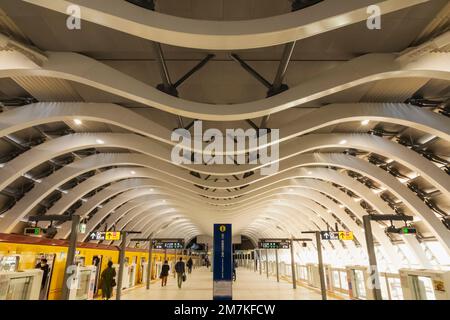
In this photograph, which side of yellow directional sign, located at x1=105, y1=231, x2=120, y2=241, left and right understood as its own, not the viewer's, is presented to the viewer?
front

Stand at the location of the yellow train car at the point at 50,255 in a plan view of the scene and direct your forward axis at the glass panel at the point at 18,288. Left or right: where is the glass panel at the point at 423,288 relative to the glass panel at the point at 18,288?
left

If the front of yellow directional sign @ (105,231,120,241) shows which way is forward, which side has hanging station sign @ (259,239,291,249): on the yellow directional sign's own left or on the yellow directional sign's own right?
on the yellow directional sign's own left

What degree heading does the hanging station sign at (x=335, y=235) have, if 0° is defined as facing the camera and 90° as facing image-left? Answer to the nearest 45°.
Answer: approximately 0°

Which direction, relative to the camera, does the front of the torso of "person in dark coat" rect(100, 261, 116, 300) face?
away from the camera

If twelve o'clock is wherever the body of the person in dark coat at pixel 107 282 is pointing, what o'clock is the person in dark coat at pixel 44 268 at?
the person in dark coat at pixel 44 268 is roughly at 9 o'clock from the person in dark coat at pixel 107 282.

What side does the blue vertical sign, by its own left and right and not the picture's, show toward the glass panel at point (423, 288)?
left

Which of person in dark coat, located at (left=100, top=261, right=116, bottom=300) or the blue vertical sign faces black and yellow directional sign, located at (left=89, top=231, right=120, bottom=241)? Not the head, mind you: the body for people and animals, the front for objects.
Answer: the person in dark coat

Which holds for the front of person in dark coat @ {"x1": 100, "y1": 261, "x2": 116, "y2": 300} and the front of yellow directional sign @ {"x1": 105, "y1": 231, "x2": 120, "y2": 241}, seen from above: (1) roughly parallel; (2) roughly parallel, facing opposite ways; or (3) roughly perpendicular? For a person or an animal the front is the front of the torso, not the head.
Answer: roughly parallel, facing opposite ways

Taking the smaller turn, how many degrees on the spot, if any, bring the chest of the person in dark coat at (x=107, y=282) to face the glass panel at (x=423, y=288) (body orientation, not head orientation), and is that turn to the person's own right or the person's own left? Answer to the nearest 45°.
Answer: approximately 135° to the person's own right

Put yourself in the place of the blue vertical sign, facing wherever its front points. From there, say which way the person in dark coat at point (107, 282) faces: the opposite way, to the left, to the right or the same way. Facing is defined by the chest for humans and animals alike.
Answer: the opposite way

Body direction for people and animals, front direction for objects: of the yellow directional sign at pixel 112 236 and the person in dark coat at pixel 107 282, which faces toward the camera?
the yellow directional sign

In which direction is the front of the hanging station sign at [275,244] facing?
toward the camera

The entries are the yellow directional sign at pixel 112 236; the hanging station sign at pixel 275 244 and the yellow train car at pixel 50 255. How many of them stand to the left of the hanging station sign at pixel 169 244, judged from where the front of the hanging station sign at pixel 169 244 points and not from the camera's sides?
1

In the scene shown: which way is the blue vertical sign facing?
toward the camera
